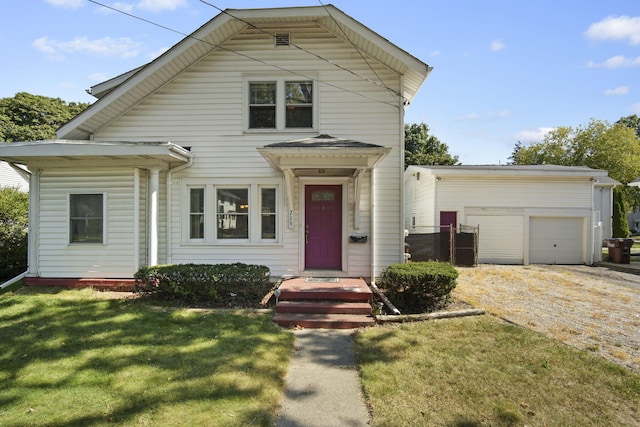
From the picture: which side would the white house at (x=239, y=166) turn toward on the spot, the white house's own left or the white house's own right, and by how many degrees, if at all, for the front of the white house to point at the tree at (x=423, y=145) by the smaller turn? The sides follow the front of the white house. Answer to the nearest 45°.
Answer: approximately 135° to the white house's own left

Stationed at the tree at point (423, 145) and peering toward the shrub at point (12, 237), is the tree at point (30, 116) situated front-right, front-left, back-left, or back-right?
front-right

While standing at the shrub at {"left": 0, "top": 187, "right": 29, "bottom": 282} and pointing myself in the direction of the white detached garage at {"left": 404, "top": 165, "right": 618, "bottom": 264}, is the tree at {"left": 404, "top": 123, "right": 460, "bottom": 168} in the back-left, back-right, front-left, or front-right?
front-left

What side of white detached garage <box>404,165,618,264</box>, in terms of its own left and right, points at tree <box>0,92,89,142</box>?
right

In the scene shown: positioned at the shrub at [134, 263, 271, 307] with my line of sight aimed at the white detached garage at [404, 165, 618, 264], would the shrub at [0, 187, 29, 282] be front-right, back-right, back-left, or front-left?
back-left

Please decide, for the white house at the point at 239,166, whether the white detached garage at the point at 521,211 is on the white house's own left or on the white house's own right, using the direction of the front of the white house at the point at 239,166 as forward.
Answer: on the white house's own left

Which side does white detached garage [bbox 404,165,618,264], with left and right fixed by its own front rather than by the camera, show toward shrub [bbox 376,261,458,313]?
front

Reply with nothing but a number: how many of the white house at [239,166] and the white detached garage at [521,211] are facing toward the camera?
2

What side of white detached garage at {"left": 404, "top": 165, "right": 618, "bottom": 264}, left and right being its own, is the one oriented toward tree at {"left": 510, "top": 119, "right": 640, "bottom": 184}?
back

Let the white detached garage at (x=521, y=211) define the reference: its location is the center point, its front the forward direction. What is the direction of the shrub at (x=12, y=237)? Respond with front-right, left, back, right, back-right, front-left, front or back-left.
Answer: front-right

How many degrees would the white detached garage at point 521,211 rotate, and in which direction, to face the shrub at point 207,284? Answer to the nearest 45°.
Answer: approximately 45° to its right

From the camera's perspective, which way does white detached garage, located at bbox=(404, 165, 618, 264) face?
toward the camera

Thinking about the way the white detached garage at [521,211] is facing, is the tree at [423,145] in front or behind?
behind
